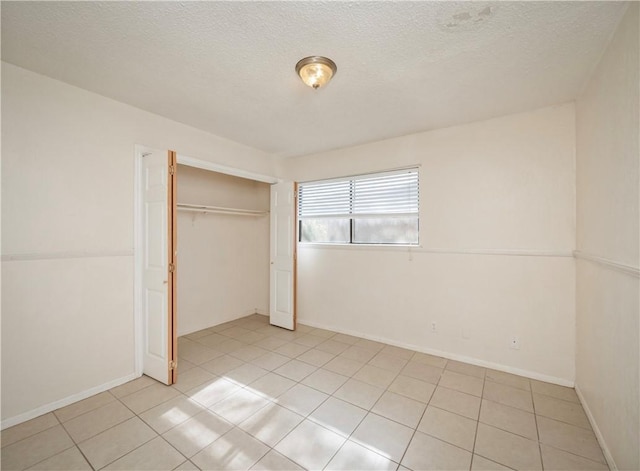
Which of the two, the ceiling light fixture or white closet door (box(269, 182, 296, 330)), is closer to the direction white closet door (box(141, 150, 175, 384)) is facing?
the ceiling light fixture

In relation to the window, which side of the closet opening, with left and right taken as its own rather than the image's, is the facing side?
front

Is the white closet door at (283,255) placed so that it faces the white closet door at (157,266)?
yes

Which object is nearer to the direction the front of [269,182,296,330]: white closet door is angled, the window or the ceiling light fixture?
the ceiling light fixture

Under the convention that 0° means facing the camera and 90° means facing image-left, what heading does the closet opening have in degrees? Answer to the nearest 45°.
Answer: approximately 315°

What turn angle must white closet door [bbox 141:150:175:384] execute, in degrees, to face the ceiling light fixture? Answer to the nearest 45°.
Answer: approximately 90° to its left

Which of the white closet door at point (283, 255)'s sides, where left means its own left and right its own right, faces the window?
left

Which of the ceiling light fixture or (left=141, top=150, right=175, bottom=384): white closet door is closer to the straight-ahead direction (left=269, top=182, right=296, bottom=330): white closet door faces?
the white closet door
